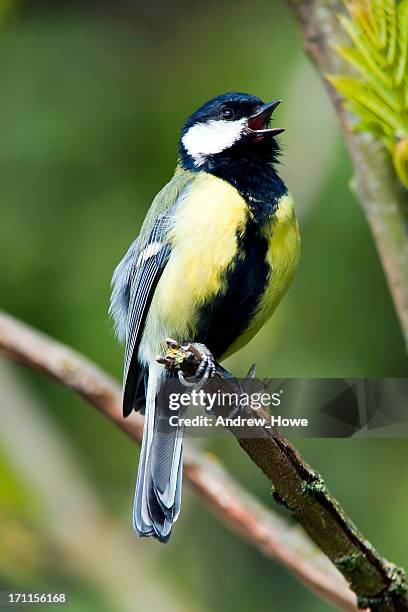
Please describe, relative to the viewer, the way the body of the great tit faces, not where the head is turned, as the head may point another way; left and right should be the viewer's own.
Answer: facing the viewer and to the right of the viewer
